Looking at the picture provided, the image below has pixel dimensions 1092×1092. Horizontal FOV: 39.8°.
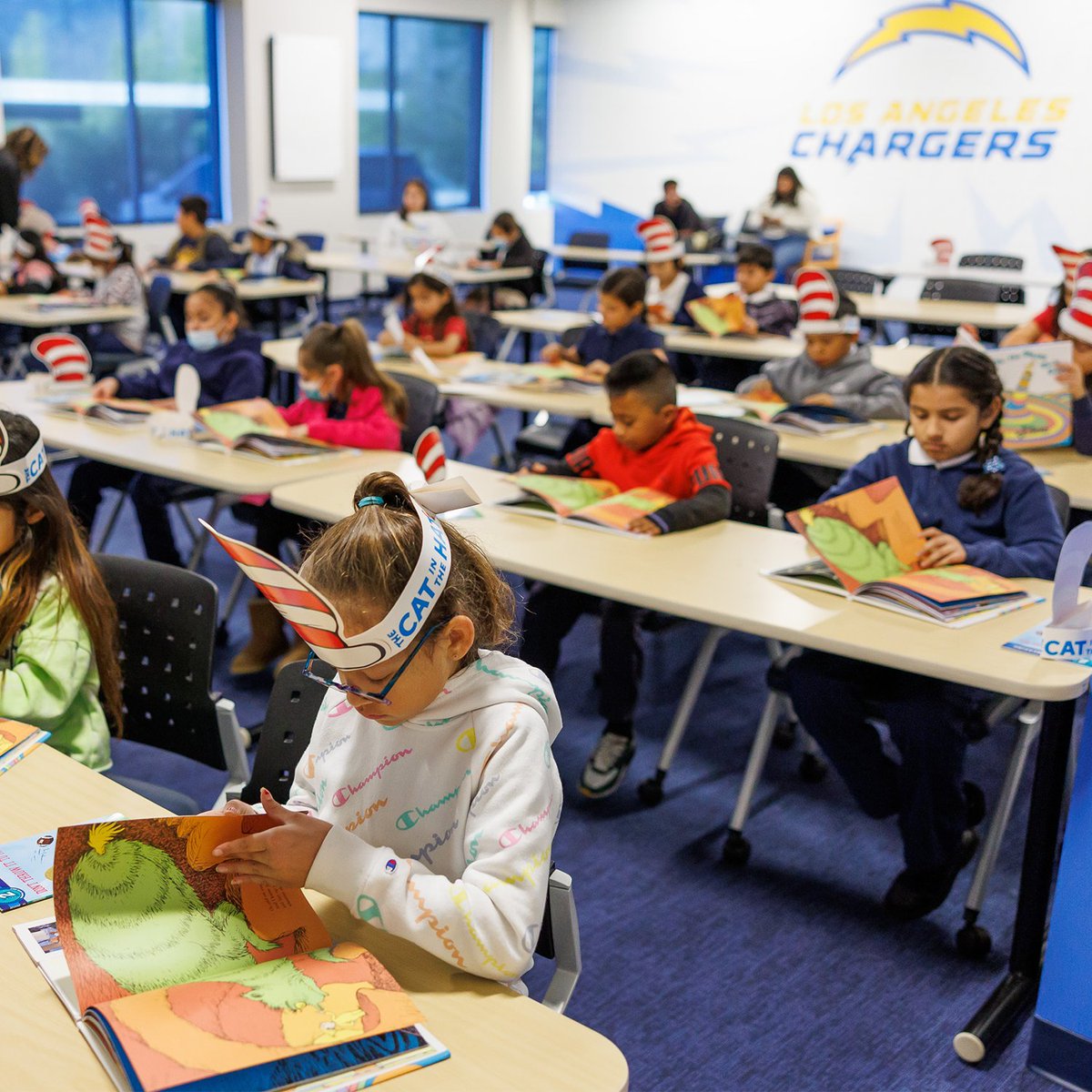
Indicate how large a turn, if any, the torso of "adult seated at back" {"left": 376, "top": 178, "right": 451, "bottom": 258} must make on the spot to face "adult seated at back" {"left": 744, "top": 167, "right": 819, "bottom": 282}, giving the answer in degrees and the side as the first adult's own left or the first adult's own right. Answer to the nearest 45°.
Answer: approximately 90° to the first adult's own left

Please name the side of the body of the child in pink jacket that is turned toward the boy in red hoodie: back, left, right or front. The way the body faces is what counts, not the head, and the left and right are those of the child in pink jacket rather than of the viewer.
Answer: left

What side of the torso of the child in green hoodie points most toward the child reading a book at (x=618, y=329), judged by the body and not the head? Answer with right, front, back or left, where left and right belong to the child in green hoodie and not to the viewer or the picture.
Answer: back

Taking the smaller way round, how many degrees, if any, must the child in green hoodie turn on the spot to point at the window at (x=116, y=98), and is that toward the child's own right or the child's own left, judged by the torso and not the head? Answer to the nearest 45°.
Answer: approximately 135° to the child's own right

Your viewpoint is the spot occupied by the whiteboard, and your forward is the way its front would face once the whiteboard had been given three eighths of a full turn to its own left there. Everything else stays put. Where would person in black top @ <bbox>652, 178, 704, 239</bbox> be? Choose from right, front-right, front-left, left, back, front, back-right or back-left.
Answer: front-right

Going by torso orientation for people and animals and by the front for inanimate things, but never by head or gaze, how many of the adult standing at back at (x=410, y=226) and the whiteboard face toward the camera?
2

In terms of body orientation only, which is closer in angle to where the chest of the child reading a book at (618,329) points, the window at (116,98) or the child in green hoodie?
the child in green hoodie

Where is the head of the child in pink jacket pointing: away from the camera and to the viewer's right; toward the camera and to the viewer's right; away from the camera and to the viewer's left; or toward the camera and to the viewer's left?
toward the camera and to the viewer's left

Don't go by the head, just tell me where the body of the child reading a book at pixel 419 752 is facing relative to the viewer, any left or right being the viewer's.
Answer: facing the viewer and to the left of the viewer

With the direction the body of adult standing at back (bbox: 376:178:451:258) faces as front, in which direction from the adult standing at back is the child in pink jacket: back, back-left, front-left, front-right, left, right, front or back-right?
front

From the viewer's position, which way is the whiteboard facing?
facing the viewer
